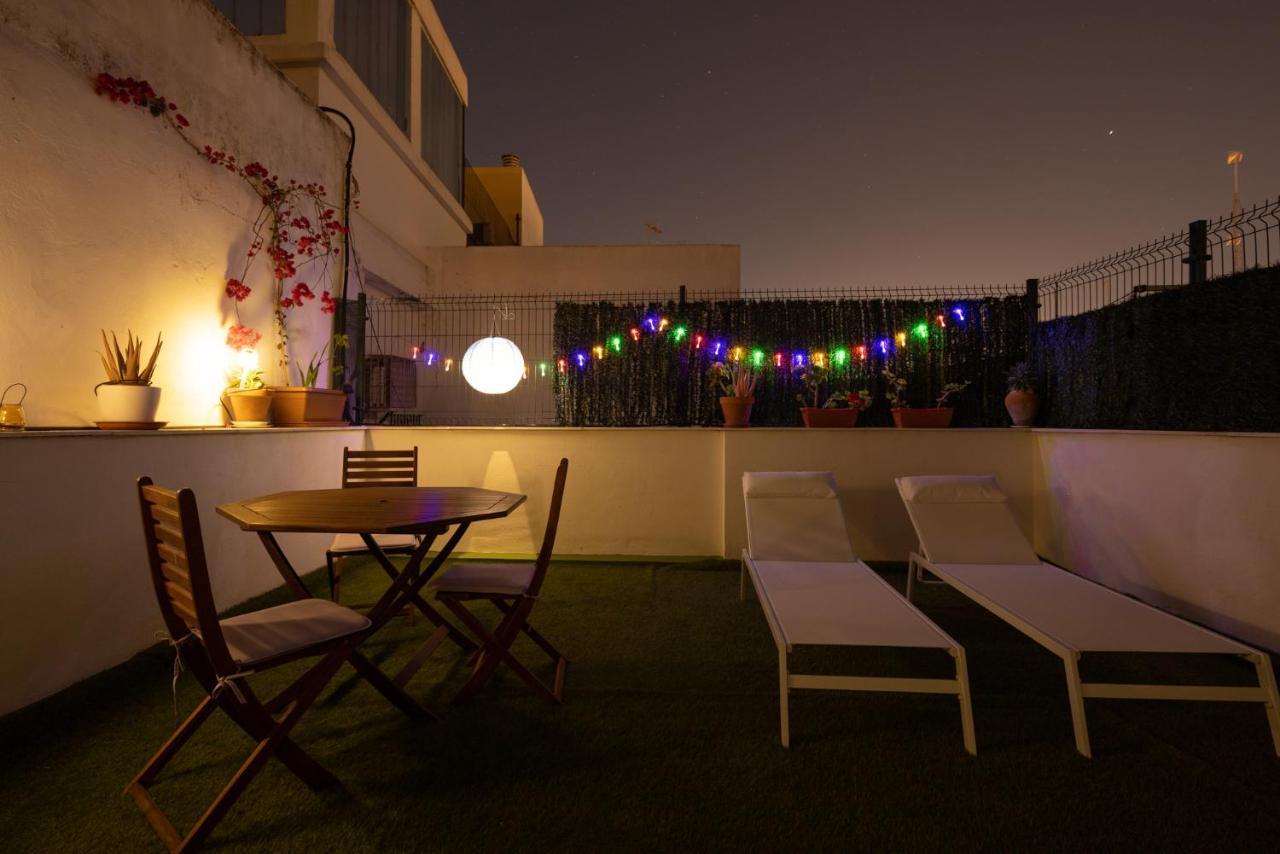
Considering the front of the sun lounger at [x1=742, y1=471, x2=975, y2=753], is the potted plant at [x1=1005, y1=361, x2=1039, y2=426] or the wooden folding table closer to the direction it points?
the wooden folding table

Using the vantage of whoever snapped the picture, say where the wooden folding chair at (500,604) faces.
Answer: facing to the left of the viewer

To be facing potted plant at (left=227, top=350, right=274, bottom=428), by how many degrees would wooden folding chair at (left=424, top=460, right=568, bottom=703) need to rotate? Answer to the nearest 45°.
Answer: approximately 45° to its right

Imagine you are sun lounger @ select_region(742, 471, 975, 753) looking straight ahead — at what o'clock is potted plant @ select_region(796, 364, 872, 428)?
The potted plant is roughly at 6 o'clock from the sun lounger.

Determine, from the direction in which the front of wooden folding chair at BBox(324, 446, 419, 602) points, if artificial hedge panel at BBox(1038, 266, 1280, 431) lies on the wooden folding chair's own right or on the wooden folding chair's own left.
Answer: on the wooden folding chair's own left

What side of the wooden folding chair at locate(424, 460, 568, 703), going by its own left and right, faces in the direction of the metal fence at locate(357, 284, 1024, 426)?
right

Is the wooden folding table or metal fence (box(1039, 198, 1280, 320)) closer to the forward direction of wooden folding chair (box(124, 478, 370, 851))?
the wooden folding table

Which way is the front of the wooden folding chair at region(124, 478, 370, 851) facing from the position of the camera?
facing away from the viewer and to the right of the viewer

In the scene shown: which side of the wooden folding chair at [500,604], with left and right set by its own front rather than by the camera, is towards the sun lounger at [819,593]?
back

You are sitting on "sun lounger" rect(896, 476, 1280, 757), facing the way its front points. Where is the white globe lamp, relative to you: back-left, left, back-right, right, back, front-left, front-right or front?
back-right

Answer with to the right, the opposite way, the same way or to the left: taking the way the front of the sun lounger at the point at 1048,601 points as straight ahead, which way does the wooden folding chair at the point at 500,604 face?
to the right

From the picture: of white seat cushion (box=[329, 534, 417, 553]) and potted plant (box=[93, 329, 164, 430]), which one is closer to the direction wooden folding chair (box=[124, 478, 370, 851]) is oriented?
the white seat cushion

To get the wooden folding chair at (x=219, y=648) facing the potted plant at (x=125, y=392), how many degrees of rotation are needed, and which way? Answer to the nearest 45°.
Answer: approximately 45° to its left
